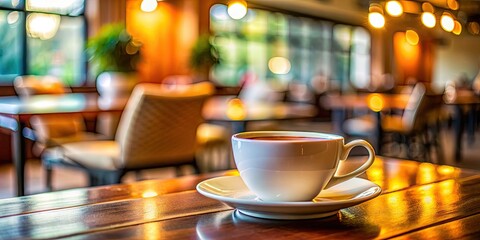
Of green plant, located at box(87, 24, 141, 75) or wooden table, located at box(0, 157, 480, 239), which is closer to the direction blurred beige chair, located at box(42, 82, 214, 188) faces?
the green plant

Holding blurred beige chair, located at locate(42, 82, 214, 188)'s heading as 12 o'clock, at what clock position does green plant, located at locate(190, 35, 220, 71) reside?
The green plant is roughly at 2 o'clock from the blurred beige chair.

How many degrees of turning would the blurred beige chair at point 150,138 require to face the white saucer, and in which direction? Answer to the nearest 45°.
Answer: approximately 135° to its left

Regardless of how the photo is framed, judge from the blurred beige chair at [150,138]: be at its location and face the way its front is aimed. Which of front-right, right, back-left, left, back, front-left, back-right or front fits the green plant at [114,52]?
front-right

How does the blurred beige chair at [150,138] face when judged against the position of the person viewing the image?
facing away from the viewer and to the left of the viewer

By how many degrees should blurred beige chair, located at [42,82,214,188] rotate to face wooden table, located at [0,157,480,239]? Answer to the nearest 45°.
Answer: approximately 135° to its left

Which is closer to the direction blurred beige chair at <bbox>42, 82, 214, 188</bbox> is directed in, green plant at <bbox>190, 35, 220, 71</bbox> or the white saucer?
the green plant

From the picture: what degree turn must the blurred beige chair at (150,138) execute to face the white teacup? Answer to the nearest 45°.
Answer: approximately 135° to its left

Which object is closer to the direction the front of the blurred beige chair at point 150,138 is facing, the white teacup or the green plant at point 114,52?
the green plant
